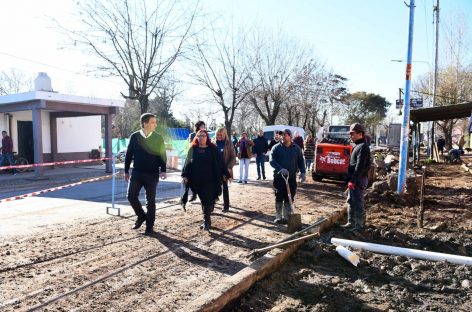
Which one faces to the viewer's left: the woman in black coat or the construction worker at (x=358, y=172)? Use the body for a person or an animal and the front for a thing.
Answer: the construction worker

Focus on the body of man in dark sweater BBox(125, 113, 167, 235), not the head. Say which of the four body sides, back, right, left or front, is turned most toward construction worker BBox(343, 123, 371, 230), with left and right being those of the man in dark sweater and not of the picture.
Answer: left

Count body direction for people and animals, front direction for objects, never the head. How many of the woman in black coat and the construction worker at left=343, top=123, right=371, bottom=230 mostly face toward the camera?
1

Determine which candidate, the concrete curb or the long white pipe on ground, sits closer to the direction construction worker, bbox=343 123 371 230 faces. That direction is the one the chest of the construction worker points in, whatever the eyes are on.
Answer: the concrete curb

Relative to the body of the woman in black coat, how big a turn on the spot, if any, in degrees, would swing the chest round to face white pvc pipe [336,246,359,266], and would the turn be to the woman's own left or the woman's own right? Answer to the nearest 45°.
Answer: approximately 45° to the woman's own left

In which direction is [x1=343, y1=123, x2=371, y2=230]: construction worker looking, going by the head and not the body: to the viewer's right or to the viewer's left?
to the viewer's left

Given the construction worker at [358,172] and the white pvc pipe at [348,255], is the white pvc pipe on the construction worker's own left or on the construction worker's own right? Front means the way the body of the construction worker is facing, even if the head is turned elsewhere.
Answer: on the construction worker's own left

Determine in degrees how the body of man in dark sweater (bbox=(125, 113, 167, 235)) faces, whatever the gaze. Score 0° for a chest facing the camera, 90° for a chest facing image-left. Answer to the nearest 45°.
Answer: approximately 0°

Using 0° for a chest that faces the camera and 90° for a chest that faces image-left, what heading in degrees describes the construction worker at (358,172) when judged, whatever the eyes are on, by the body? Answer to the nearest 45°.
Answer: approximately 90°

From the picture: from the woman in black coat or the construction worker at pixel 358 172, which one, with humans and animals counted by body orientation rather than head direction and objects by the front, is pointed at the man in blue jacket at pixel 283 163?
the construction worker
